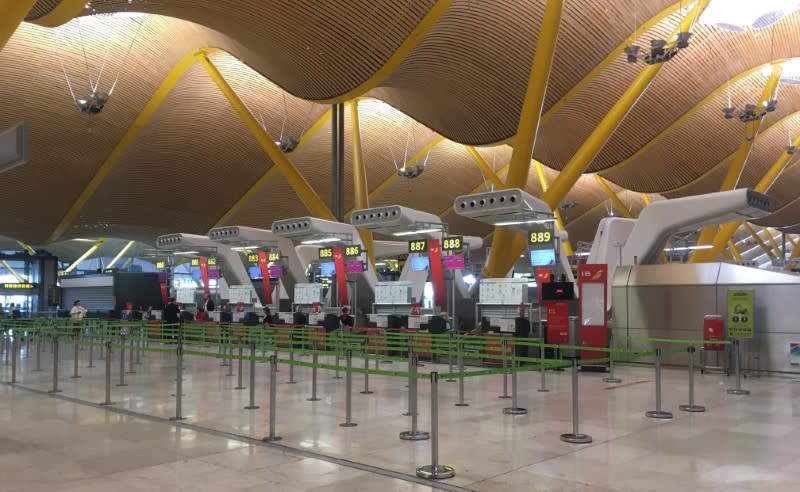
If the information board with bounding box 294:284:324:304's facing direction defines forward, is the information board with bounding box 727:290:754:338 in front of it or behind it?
in front

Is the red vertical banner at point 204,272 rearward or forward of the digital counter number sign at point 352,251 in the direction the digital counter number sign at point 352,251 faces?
rearward

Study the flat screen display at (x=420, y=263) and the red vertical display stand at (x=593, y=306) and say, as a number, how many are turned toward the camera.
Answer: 2

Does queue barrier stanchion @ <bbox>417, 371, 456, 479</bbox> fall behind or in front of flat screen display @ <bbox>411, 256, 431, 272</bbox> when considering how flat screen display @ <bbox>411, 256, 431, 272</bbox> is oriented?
in front

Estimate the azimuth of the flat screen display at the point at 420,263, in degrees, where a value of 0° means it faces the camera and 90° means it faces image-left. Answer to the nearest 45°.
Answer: approximately 0°
